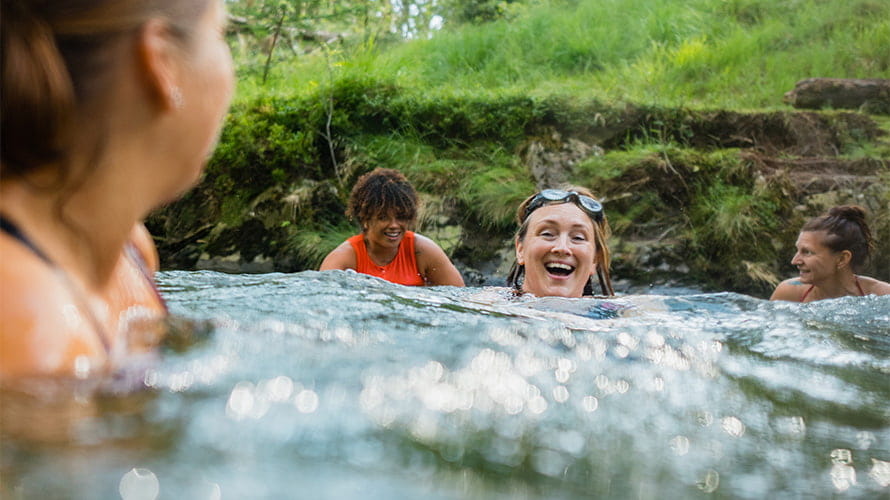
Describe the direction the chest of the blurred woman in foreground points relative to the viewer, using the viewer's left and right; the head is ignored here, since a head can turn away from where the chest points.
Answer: facing away from the viewer and to the right of the viewer

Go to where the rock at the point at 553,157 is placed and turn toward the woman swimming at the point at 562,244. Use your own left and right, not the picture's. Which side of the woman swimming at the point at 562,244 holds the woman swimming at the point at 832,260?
left

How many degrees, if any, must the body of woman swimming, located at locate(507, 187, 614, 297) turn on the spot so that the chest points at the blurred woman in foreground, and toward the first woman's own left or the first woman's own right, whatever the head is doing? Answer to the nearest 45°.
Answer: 0° — they already face them

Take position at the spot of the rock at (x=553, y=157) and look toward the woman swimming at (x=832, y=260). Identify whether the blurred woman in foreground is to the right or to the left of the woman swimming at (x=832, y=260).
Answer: right

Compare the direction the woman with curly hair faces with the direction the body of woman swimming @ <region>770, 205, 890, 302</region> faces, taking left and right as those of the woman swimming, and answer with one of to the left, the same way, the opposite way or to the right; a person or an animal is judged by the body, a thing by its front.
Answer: to the left

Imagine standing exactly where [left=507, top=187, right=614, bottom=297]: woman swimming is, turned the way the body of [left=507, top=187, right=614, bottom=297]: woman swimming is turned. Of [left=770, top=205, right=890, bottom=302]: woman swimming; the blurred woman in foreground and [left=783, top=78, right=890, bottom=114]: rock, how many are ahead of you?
1

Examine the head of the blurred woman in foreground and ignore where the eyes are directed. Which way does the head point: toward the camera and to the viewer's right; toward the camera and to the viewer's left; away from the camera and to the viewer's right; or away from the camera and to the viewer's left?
away from the camera and to the viewer's right

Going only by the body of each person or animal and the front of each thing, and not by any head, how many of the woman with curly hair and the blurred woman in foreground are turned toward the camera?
1

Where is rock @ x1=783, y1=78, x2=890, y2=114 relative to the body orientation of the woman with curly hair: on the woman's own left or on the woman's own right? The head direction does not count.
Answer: on the woman's own left

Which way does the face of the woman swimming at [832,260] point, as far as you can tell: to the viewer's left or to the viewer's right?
to the viewer's left

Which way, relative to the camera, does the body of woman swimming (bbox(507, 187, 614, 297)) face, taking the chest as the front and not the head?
toward the camera

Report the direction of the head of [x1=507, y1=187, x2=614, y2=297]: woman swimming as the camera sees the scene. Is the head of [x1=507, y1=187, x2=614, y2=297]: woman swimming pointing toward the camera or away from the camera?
toward the camera

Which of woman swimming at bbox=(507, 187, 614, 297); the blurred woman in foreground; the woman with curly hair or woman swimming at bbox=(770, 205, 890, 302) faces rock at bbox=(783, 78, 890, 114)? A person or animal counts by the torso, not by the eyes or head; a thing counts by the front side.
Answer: the blurred woman in foreground

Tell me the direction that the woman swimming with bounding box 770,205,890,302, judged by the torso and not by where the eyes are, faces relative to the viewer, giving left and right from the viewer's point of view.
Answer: facing the viewer and to the left of the viewer

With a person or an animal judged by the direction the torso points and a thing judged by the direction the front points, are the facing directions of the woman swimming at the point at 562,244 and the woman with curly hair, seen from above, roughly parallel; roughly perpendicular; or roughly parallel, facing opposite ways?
roughly parallel

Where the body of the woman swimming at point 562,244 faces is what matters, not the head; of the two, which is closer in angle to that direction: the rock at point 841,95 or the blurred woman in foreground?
the blurred woman in foreground

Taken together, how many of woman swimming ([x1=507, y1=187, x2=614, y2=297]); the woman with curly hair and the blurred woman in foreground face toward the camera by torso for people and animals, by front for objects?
2

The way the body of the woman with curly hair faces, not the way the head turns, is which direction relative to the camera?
toward the camera

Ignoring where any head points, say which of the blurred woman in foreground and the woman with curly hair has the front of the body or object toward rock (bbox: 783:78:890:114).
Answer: the blurred woman in foreground
